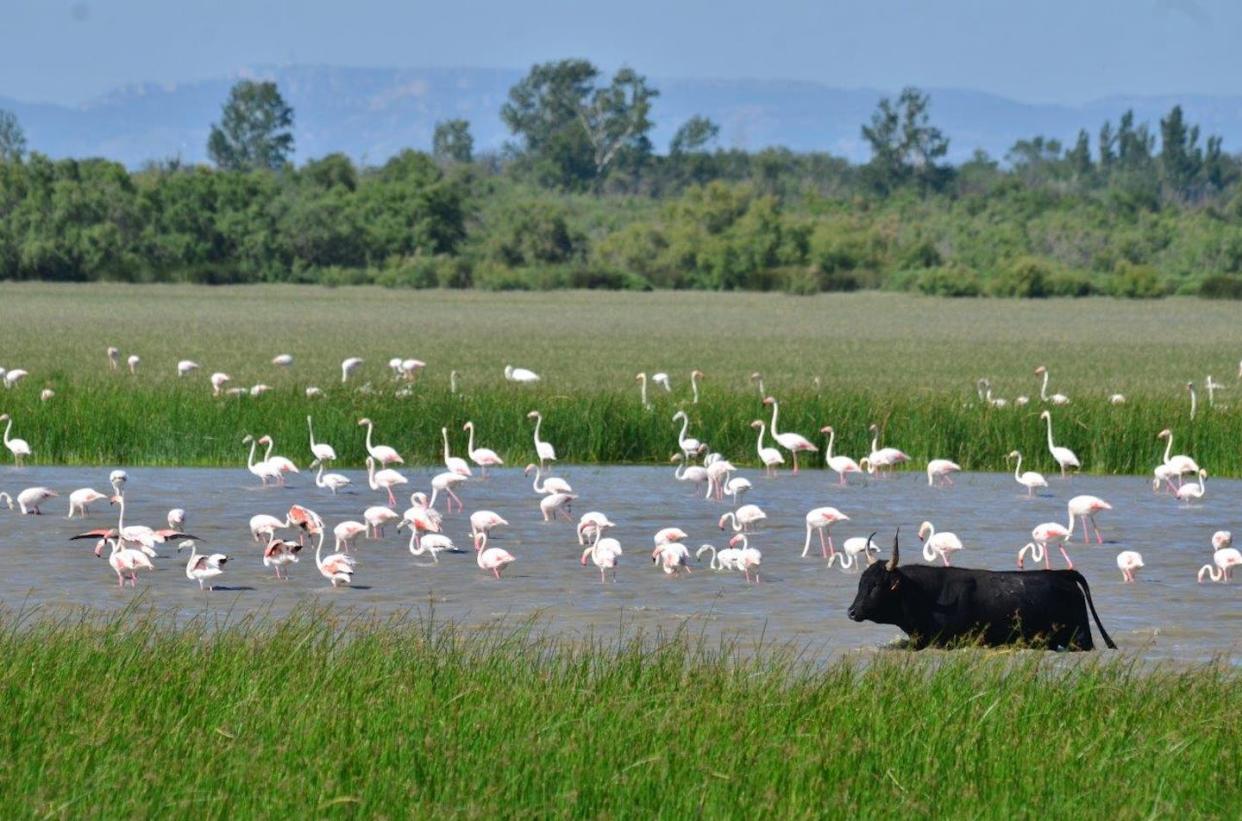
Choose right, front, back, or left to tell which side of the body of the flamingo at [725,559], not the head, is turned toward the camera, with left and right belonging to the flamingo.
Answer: left

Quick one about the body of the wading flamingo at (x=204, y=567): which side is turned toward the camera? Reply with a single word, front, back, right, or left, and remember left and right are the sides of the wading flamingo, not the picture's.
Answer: left

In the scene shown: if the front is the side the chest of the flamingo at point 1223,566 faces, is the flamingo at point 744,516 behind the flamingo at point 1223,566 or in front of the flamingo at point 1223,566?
in front

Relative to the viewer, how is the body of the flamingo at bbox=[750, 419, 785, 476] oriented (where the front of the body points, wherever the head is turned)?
to the viewer's left

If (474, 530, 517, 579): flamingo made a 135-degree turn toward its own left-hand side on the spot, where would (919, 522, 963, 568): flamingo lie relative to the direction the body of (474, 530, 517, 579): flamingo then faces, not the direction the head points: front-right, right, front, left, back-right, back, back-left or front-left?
front-left

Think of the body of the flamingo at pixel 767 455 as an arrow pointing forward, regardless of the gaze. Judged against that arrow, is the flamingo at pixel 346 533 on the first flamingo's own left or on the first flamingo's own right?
on the first flamingo's own left

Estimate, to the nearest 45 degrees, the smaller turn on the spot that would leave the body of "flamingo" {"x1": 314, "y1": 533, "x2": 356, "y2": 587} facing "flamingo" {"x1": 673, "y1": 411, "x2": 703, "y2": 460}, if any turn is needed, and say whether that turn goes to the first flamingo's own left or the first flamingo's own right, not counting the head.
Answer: approximately 135° to the first flamingo's own right

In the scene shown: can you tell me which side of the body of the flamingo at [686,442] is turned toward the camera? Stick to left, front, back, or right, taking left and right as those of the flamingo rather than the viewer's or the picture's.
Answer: left

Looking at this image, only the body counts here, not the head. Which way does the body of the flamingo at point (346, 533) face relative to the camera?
to the viewer's left

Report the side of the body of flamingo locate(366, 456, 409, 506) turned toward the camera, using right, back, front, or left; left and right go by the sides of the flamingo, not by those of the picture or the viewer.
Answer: left

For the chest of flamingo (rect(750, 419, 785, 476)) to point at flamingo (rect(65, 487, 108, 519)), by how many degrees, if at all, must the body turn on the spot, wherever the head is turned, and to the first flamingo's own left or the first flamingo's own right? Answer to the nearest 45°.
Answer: approximately 45° to the first flamingo's own left

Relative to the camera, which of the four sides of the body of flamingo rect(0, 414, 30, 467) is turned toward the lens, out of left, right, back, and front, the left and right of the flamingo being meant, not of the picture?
left

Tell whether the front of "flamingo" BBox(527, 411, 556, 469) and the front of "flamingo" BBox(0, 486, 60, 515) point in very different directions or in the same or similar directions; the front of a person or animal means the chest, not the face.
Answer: same or similar directions

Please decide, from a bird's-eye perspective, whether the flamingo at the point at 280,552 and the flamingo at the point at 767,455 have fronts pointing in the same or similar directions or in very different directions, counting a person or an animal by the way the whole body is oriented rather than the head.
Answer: same or similar directions

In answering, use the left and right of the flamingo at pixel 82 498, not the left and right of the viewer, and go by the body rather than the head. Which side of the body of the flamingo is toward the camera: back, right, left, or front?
left
